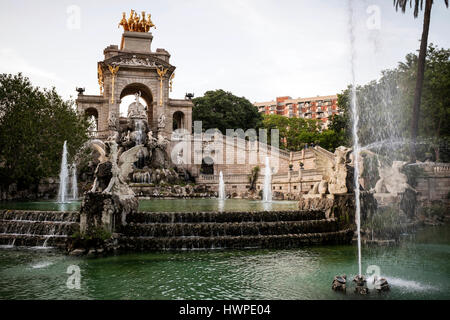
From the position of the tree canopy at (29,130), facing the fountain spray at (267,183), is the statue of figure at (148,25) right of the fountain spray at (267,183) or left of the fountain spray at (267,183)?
left

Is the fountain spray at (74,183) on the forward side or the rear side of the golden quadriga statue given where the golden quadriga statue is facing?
on the forward side

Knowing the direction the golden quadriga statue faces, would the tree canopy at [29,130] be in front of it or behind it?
in front

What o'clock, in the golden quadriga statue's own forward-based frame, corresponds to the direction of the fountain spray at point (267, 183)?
The fountain spray is roughly at 11 o'clock from the golden quadriga statue.

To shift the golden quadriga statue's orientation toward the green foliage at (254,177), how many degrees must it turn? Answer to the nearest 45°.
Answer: approximately 45° to its left

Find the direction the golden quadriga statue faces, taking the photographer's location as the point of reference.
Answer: facing the viewer

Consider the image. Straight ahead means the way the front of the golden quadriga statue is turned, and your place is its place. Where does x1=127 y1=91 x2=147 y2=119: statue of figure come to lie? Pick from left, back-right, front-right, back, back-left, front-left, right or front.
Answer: front
